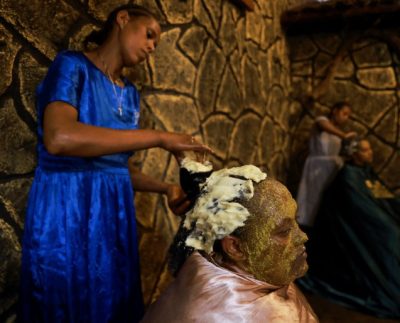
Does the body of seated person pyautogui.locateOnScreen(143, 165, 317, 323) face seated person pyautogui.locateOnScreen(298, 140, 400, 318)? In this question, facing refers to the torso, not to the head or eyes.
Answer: no

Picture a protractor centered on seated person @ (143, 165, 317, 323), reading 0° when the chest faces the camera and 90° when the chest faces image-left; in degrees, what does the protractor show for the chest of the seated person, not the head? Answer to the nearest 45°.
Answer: approximately 270°

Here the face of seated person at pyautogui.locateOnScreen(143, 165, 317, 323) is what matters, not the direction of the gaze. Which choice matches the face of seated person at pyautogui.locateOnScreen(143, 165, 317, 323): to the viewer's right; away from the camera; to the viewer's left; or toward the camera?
to the viewer's right

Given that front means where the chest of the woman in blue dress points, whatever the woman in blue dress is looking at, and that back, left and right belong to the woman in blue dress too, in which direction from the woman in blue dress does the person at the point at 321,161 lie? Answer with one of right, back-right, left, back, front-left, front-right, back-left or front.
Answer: left

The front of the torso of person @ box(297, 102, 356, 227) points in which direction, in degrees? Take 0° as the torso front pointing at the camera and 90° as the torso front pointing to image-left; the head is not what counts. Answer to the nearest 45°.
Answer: approximately 315°

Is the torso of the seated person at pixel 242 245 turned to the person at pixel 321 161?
no

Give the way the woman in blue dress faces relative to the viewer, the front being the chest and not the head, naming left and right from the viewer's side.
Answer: facing the viewer and to the right of the viewer

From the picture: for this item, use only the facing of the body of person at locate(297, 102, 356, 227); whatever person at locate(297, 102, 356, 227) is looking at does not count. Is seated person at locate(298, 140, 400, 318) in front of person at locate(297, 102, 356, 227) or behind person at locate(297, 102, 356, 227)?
in front

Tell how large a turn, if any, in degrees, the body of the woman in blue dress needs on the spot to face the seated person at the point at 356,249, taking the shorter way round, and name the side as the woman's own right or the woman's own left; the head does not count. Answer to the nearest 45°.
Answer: approximately 90° to the woman's own left
